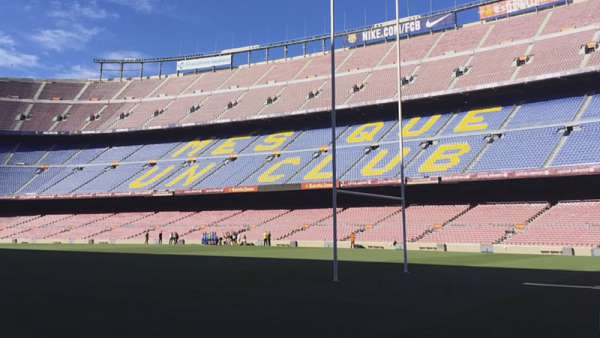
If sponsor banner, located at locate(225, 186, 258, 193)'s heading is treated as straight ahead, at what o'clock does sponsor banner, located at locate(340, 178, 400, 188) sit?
sponsor banner, located at locate(340, 178, 400, 188) is roughly at 10 o'clock from sponsor banner, located at locate(225, 186, 258, 193).

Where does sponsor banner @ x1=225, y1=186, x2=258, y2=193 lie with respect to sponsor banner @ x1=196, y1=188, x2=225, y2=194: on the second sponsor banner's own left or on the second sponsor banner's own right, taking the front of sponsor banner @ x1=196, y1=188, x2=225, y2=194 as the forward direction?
on the second sponsor banner's own left

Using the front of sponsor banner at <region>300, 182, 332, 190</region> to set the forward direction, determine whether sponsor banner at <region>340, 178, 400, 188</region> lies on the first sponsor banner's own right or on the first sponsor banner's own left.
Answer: on the first sponsor banner's own left

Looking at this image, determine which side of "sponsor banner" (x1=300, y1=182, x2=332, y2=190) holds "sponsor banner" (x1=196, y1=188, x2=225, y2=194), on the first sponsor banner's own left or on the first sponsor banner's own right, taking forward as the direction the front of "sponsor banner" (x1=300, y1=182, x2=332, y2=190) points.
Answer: on the first sponsor banner's own right

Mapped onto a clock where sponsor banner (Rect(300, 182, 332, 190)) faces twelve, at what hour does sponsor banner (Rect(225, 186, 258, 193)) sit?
sponsor banner (Rect(225, 186, 258, 193)) is roughly at 4 o'clock from sponsor banner (Rect(300, 182, 332, 190)).

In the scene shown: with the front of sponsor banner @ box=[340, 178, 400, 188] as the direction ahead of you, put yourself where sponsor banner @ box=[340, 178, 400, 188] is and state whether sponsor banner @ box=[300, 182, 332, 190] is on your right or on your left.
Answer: on your right

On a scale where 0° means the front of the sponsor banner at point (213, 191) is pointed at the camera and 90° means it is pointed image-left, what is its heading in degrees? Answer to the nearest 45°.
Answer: approximately 0°

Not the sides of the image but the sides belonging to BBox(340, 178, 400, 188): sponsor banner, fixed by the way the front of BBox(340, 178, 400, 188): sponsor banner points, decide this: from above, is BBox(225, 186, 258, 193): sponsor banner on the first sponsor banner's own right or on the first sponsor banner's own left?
on the first sponsor banner's own right

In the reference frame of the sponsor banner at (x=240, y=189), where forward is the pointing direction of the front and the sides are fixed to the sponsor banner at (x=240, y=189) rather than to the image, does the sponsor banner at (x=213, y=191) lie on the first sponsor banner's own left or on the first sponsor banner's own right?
on the first sponsor banner's own right
